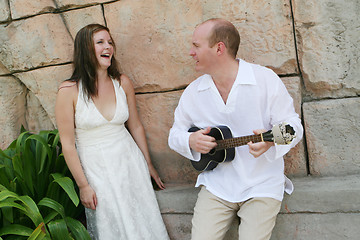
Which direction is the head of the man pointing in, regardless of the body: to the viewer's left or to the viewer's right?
to the viewer's left

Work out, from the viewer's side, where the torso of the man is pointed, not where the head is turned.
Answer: toward the camera

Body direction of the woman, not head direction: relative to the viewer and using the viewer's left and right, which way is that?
facing the viewer and to the right of the viewer

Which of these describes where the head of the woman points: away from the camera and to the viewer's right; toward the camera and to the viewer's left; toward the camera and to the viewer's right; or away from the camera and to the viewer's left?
toward the camera and to the viewer's right

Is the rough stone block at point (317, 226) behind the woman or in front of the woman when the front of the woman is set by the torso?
in front

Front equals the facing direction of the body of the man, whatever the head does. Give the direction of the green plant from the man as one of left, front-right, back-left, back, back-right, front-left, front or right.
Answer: right

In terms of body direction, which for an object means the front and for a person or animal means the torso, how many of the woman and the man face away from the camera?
0
